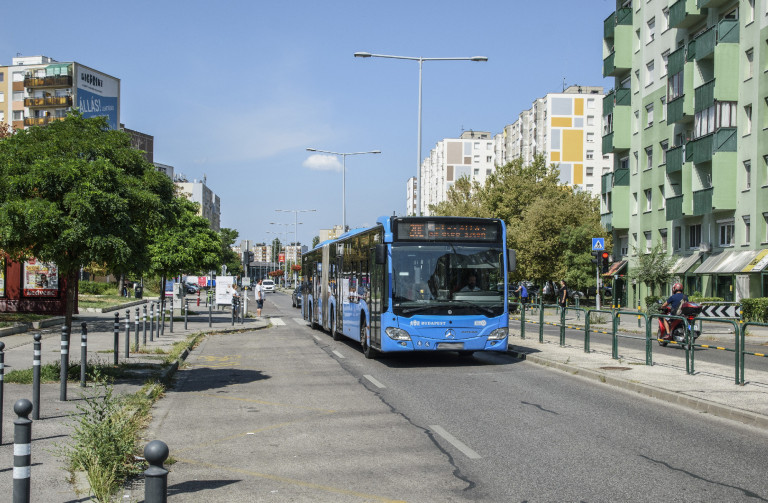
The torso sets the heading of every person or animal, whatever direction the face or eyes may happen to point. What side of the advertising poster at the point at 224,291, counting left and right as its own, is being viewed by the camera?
front

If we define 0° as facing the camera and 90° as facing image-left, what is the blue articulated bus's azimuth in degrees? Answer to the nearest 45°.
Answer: approximately 0°

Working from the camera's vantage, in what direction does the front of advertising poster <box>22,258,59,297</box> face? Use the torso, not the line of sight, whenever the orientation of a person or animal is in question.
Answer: facing the viewer

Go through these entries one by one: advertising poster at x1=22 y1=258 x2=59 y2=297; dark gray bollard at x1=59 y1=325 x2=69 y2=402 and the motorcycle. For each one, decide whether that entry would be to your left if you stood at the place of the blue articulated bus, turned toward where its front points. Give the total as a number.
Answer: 1

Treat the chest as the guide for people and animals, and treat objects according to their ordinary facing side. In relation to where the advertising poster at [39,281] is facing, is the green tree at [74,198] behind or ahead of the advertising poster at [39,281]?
ahead

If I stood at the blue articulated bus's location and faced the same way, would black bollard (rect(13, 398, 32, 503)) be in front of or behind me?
in front

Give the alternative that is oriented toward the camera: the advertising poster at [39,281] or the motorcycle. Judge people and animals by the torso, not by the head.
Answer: the advertising poster

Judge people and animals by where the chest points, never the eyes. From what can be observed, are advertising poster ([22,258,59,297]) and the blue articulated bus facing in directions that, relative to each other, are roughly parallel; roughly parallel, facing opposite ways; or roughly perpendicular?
roughly parallel

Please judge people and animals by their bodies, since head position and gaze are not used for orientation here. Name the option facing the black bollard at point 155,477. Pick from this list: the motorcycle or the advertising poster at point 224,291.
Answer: the advertising poster

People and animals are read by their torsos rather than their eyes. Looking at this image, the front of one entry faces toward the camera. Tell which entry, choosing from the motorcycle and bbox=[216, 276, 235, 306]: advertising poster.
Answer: the advertising poster

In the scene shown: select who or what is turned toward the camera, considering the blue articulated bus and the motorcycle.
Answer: the blue articulated bus

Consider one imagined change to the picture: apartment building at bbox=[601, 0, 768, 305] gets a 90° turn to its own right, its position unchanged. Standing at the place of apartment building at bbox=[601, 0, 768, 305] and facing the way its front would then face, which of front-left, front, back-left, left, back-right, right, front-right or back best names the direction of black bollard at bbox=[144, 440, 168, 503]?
back-left

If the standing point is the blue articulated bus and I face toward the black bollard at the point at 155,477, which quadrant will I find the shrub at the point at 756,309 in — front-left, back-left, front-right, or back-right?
back-left

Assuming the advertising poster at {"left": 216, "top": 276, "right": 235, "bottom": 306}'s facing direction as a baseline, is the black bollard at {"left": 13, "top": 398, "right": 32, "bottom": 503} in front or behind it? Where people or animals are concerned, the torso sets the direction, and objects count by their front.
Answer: in front

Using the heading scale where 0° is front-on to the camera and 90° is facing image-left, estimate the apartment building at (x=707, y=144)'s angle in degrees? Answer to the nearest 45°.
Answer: approximately 45°

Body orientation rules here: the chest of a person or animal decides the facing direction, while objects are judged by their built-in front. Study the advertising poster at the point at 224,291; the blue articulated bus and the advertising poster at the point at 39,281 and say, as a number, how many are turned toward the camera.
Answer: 3

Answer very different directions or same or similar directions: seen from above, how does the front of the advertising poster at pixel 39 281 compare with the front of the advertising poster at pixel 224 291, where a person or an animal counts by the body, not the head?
same or similar directions

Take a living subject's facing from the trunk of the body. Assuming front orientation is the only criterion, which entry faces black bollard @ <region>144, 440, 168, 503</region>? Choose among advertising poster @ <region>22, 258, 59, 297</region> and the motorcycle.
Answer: the advertising poster

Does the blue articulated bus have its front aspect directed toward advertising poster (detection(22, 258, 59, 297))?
no
